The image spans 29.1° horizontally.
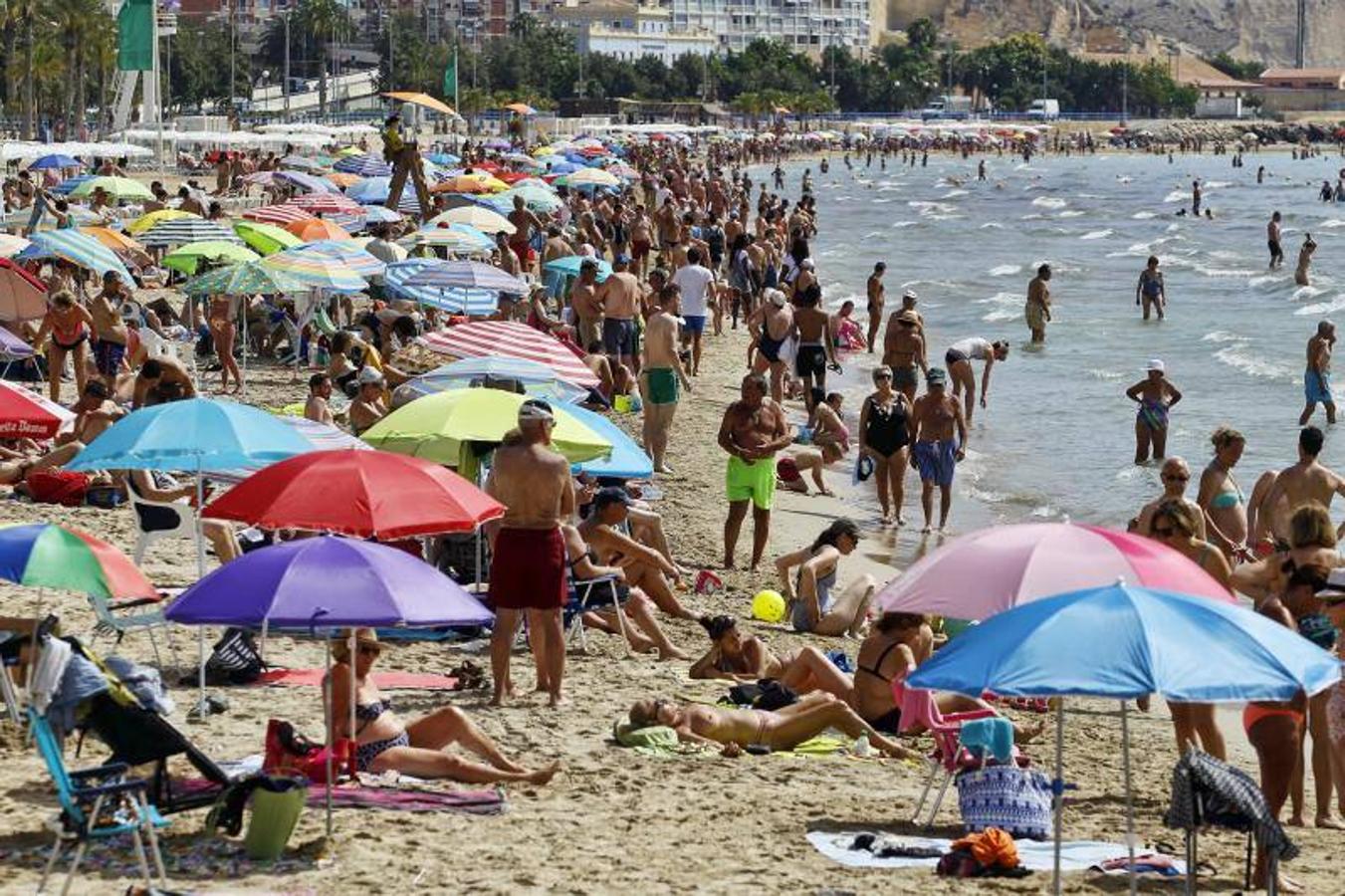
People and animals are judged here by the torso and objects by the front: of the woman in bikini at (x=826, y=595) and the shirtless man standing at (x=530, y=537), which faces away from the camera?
the shirtless man standing

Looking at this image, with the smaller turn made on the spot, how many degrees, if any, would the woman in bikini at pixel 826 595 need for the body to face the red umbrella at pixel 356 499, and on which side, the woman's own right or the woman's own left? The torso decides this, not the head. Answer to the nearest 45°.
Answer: approximately 135° to the woman's own right

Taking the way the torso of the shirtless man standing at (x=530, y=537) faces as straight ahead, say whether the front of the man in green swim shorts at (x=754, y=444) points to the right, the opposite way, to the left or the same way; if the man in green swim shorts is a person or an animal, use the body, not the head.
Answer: the opposite way

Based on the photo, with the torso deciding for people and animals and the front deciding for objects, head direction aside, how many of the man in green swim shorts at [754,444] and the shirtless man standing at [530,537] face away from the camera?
1

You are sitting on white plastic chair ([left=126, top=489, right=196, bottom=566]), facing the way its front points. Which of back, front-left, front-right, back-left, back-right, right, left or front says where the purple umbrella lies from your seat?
right

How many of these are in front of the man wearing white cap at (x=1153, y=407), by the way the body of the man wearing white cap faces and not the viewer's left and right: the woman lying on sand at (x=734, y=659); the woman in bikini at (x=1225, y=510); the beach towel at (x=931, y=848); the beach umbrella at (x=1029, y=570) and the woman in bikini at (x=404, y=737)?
5

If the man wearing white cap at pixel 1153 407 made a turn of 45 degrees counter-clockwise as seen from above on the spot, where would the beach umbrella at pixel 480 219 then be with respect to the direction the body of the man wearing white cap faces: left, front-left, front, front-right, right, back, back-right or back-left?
back

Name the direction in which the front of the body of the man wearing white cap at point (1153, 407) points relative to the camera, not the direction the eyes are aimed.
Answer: toward the camera

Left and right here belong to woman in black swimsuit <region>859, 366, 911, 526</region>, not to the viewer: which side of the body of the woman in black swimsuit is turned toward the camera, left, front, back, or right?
front

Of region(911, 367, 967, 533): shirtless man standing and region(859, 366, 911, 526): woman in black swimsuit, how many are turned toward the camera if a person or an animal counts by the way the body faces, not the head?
2

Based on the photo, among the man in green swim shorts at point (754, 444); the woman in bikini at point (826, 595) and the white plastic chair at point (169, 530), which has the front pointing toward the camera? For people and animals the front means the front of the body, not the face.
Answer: the man in green swim shorts

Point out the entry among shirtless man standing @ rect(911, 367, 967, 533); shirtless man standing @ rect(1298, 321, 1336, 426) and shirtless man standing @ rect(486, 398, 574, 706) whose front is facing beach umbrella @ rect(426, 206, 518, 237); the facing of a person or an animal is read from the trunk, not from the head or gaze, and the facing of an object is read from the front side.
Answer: shirtless man standing @ rect(486, 398, 574, 706)

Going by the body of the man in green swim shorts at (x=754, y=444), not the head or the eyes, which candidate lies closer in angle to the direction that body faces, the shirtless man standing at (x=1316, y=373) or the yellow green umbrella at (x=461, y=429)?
the yellow green umbrella

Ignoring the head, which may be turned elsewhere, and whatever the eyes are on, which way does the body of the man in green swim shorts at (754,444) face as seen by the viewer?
toward the camera
